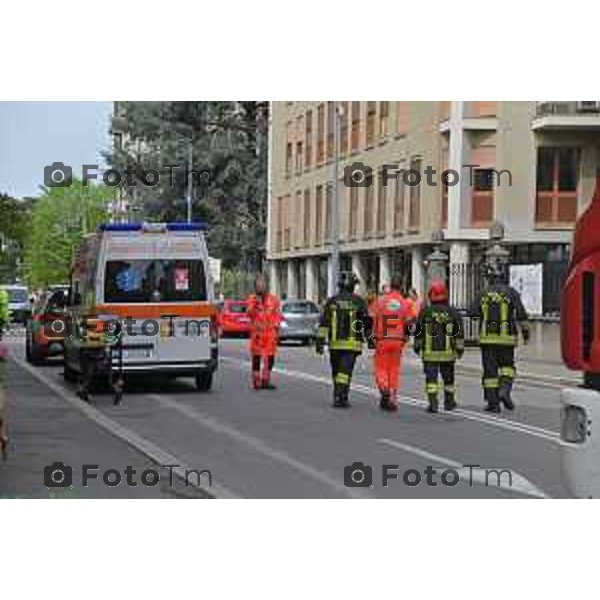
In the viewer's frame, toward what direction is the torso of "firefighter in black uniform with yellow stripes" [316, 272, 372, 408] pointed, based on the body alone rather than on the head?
away from the camera

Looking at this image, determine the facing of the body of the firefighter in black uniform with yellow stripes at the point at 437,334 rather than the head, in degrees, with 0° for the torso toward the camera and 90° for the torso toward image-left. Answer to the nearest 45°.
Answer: approximately 180°

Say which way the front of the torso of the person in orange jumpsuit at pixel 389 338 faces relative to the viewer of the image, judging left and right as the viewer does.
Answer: facing away from the viewer

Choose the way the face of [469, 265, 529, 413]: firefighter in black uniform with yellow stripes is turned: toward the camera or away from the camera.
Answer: away from the camera
